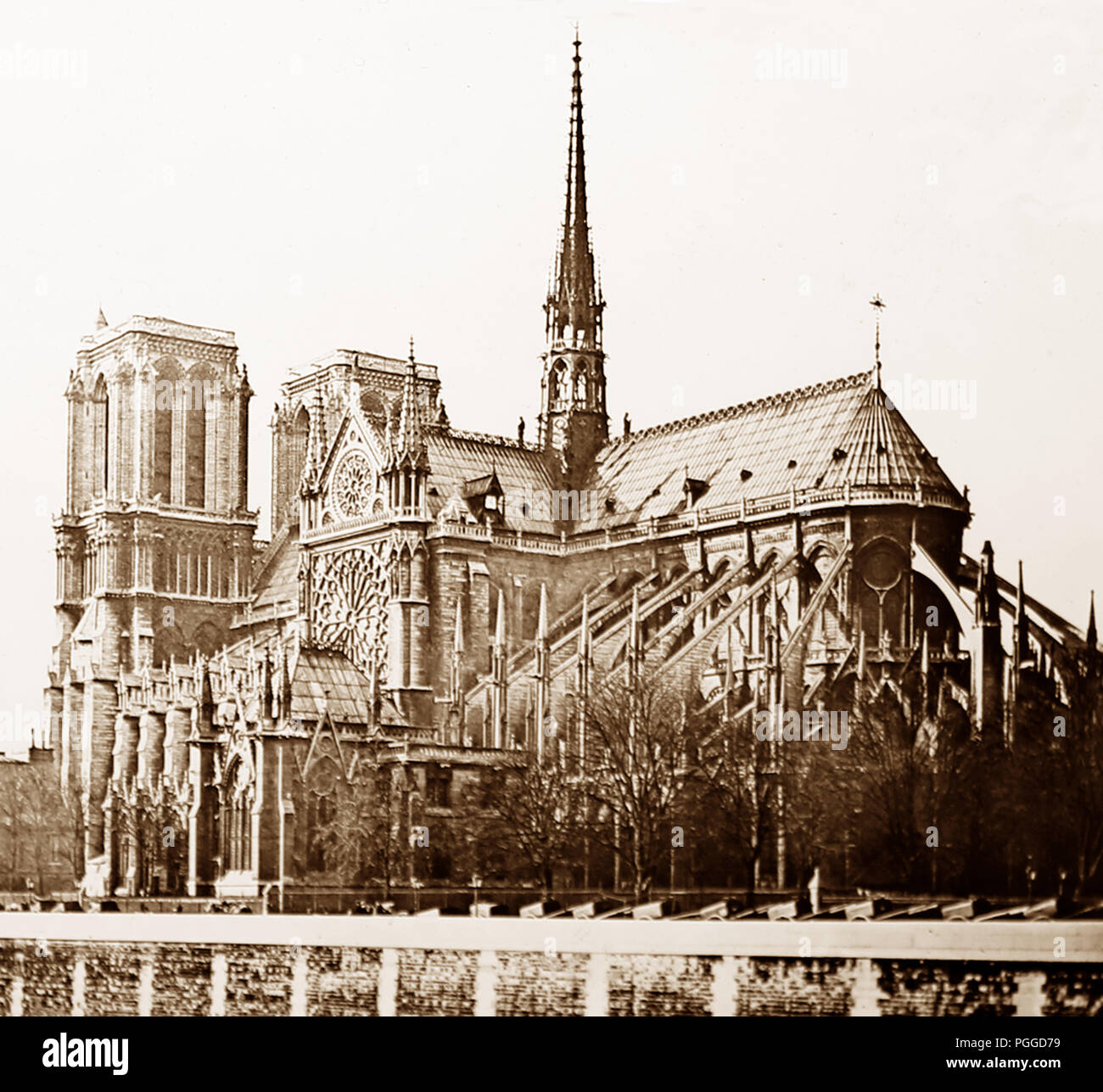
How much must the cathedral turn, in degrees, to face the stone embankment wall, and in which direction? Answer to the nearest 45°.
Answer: approximately 135° to its left

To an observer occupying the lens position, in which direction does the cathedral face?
facing away from the viewer and to the left of the viewer
